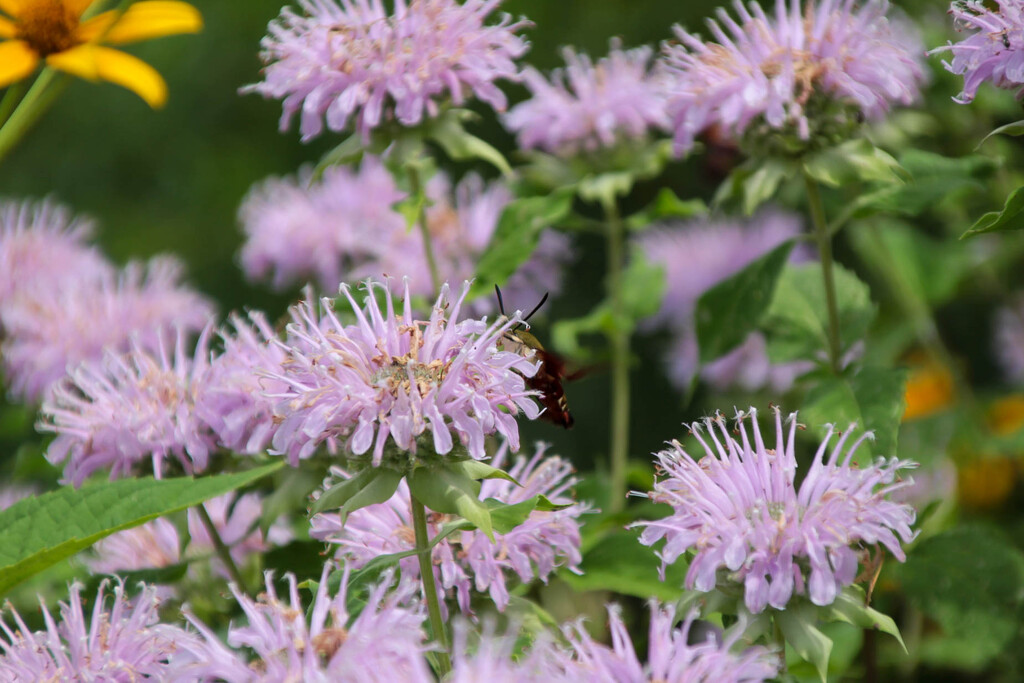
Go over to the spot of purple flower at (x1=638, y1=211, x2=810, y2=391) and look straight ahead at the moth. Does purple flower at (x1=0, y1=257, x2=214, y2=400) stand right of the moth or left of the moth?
right

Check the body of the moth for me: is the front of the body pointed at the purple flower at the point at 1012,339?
no

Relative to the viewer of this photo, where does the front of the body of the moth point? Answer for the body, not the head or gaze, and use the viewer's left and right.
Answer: facing to the left of the viewer

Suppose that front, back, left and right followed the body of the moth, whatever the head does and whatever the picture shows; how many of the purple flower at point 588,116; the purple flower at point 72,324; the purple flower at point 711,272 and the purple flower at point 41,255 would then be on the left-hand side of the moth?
0

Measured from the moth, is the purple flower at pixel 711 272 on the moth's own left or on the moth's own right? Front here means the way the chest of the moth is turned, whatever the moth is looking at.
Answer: on the moth's own right

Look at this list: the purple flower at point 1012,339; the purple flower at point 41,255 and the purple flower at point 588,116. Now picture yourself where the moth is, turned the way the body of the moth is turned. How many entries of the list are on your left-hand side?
0

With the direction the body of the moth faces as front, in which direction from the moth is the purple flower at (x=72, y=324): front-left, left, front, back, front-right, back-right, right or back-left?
front-right

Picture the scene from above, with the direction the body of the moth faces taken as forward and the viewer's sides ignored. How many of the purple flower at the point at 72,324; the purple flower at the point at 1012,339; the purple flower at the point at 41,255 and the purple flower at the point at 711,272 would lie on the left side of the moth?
0

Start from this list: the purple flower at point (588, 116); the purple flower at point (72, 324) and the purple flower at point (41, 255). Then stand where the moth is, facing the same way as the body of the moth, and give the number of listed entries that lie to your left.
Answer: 0

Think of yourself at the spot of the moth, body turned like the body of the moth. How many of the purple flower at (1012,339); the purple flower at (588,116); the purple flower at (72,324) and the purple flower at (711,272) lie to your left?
0
